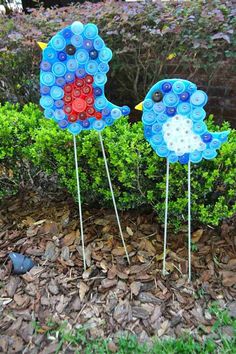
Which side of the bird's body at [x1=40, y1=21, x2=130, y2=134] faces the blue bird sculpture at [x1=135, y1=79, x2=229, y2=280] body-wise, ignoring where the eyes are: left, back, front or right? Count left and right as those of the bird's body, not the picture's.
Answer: back

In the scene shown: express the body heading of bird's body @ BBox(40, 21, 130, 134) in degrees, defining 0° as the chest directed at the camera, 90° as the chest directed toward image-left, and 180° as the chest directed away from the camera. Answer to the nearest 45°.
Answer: approximately 90°

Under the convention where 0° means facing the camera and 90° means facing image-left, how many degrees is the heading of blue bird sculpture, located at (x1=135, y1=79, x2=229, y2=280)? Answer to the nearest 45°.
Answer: approximately 90°

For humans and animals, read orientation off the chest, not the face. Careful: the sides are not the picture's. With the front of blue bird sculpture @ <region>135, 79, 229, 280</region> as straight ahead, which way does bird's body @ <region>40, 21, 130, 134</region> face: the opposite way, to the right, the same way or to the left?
the same way

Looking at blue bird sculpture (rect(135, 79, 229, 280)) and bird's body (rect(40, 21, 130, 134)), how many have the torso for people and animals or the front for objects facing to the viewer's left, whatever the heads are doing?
2

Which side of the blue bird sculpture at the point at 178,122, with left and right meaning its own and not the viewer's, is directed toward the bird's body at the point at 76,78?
front
